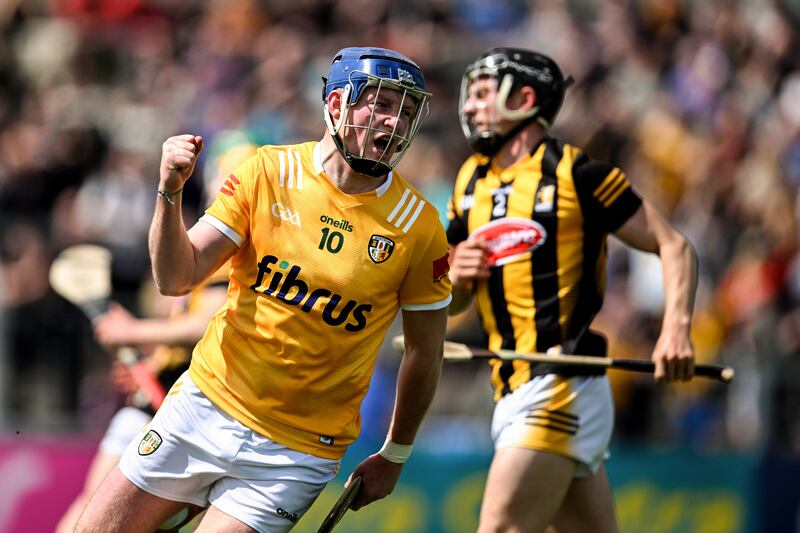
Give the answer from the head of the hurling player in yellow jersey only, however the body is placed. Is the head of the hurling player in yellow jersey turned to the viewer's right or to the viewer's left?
to the viewer's right

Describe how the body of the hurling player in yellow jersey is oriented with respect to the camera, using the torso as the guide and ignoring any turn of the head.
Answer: toward the camera
